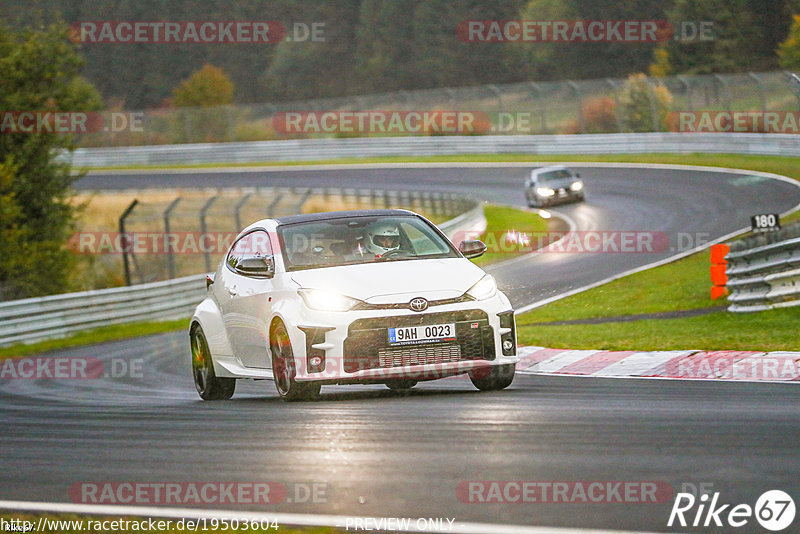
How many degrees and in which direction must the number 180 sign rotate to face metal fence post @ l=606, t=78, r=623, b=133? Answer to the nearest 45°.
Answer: approximately 180°

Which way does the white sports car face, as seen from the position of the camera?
facing the viewer and to the right of the viewer

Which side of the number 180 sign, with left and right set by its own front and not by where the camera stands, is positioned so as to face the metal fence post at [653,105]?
back

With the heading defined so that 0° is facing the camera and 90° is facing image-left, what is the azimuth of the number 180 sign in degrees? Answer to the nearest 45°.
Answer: approximately 0°

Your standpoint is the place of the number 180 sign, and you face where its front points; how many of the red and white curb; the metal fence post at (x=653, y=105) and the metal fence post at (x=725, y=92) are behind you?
2

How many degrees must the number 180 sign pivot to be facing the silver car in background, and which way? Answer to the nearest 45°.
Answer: approximately 180°

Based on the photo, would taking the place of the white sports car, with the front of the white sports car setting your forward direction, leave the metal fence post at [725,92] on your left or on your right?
on your left

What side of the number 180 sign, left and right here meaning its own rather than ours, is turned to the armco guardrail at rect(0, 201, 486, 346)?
right

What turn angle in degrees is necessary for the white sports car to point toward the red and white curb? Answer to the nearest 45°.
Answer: approximately 90° to its left

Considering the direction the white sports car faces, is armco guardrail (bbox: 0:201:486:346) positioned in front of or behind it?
behind

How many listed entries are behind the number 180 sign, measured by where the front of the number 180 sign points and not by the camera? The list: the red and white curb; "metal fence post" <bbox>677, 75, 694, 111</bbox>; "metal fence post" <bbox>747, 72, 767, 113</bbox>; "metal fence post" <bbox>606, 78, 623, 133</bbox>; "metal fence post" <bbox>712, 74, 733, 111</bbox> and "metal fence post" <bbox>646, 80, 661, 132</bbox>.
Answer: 5

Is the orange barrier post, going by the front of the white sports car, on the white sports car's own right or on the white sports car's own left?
on the white sports car's own left

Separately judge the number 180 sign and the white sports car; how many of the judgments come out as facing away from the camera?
0

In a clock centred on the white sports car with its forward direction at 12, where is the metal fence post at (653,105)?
The metal fence post is roughly at 8 o'clock from the white sports car.

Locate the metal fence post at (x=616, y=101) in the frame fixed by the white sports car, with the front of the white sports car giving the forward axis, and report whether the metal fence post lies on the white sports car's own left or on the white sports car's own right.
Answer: on the white sports car's own left
